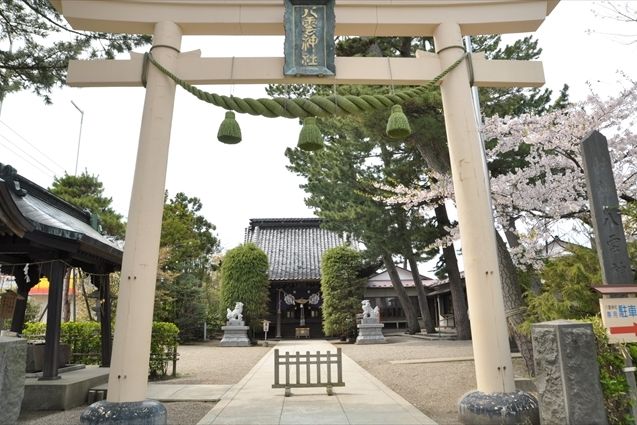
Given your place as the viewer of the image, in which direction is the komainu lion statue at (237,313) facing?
facing to the right of the viewer

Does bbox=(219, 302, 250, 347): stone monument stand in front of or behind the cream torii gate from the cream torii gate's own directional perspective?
behind

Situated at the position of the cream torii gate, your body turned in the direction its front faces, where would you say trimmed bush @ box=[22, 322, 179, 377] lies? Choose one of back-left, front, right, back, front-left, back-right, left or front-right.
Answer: back-right

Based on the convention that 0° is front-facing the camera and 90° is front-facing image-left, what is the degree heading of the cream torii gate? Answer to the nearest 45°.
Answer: approximately 0°

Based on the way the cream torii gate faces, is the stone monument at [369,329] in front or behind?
behind

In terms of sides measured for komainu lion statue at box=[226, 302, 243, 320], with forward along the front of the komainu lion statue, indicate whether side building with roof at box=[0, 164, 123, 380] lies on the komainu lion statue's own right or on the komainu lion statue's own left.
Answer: on the komainu lion statue's own right

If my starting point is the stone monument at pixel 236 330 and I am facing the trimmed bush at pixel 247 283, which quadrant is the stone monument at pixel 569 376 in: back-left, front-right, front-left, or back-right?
back-right
